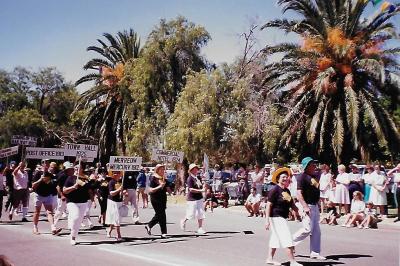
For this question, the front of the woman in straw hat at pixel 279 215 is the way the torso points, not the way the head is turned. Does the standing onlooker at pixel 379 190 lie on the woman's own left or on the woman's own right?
on the woman's own left

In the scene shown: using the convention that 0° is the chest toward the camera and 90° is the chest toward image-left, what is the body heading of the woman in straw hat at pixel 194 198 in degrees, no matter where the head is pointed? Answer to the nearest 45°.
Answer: approximately 315°

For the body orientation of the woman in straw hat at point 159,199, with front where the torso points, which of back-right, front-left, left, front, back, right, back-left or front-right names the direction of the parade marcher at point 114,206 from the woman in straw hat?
back-right

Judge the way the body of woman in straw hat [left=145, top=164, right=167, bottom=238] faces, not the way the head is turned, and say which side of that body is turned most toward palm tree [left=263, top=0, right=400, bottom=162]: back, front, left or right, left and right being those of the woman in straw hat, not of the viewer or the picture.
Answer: left

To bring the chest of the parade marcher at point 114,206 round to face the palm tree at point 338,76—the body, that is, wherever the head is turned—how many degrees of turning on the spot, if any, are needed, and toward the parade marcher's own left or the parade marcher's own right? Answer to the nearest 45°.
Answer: approximately 90° to the parade marcher's own left

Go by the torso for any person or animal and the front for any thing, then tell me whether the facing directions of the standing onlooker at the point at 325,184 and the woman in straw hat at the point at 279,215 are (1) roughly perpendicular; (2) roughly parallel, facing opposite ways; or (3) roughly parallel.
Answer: roughly perpendicular

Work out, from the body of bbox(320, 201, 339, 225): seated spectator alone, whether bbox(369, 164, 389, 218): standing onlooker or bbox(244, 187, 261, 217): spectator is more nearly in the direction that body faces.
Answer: the spectator
